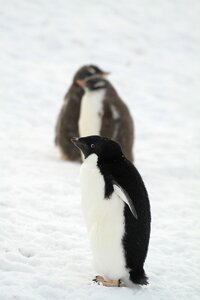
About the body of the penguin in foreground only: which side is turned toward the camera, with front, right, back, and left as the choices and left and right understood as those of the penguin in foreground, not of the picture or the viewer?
left

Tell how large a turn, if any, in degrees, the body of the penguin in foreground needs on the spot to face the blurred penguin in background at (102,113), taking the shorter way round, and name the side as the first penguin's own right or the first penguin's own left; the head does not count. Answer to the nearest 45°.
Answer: approximately 90° to the first penguin's own right

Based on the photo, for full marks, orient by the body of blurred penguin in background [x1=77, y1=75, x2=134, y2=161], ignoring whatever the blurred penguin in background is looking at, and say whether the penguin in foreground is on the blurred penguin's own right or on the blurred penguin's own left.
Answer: on the blurred penguin's own left

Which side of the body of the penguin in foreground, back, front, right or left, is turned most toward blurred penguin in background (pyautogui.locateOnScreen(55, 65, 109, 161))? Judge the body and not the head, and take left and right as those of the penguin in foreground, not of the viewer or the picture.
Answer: right
